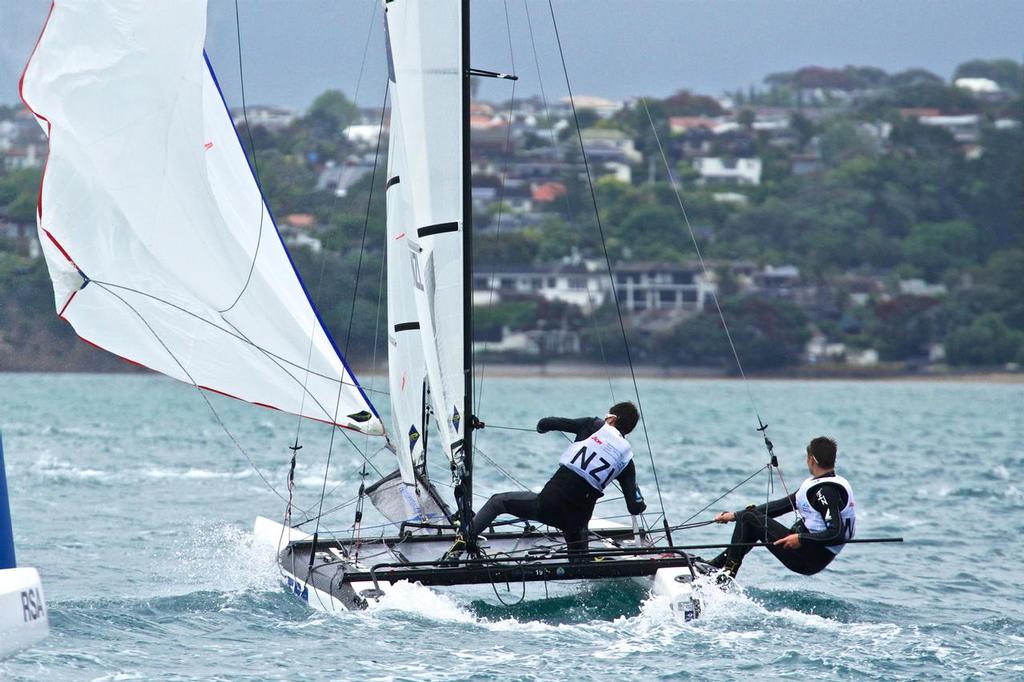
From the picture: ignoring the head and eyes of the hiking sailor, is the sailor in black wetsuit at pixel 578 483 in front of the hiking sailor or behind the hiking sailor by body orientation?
in front

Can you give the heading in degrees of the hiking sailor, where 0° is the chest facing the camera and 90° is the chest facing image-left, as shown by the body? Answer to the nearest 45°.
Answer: approximately 90°

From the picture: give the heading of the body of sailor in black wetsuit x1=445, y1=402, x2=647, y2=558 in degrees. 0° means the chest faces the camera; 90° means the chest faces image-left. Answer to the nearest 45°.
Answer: approximately 135°

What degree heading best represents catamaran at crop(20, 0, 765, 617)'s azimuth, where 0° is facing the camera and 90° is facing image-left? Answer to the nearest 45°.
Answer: approximately 135°

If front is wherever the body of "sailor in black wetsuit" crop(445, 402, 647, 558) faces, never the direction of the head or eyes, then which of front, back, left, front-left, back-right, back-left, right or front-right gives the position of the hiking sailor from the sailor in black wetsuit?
back-right
